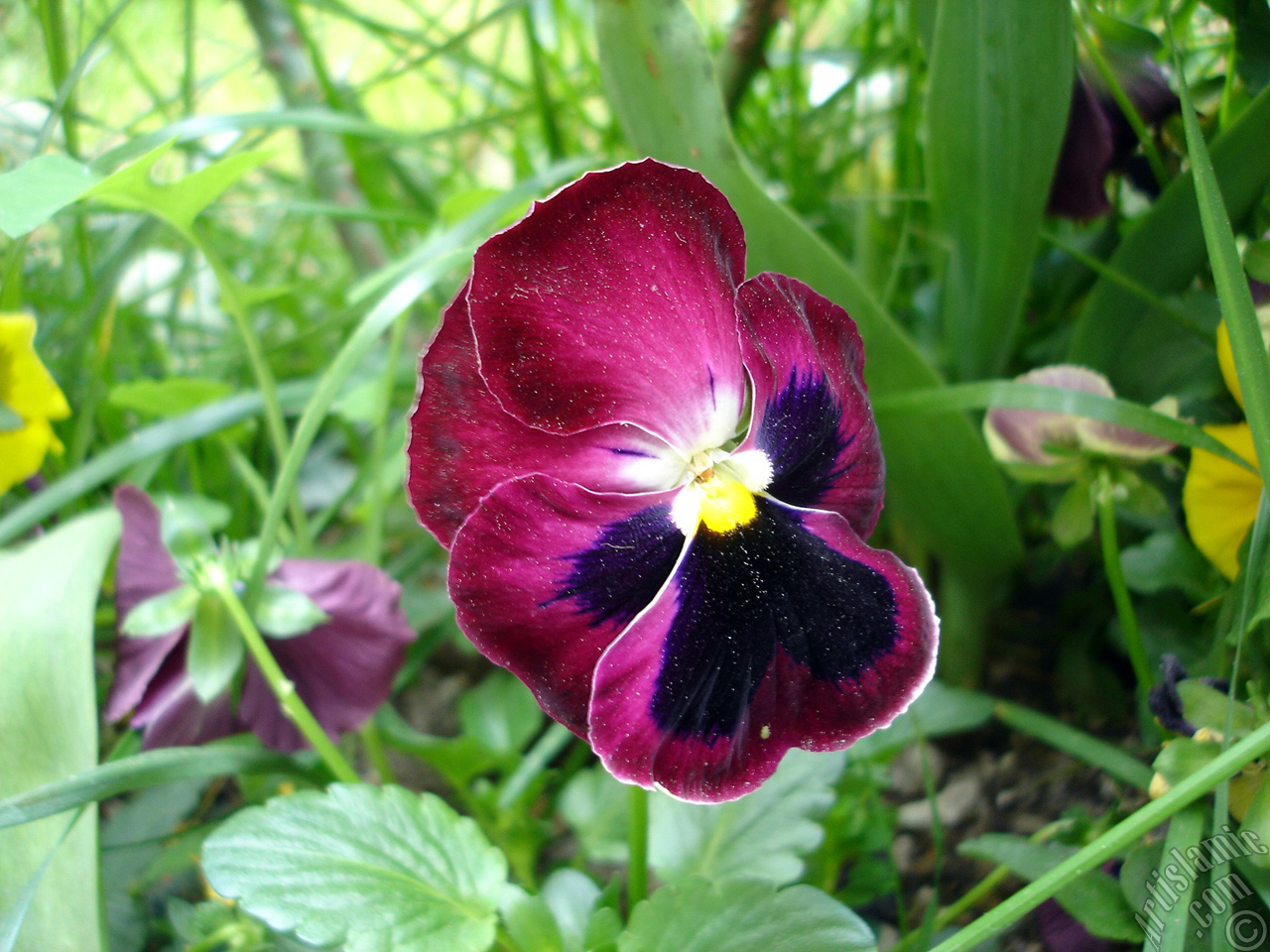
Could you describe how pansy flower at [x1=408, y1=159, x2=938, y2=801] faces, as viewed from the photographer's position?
facing the viewer
